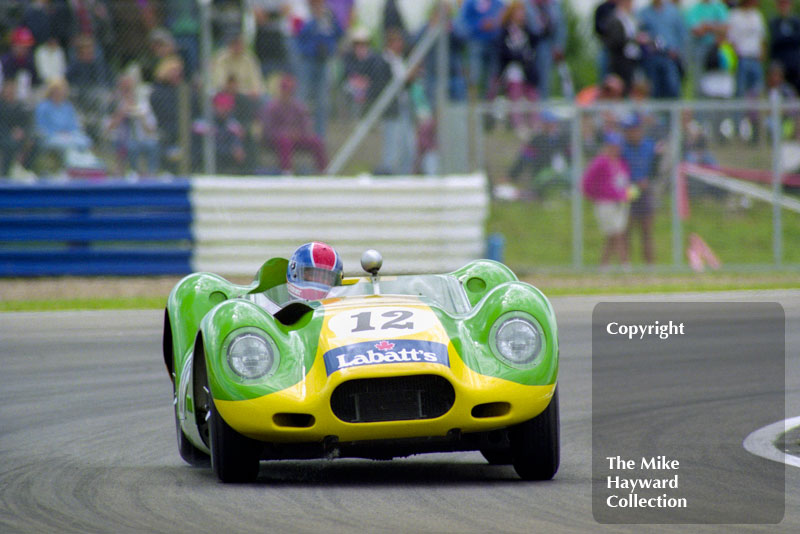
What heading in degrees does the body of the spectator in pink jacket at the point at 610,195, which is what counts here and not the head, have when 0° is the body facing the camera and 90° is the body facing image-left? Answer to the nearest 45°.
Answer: approximately 315°

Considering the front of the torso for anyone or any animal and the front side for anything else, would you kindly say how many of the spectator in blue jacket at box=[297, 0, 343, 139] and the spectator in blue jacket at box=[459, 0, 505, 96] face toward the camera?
2

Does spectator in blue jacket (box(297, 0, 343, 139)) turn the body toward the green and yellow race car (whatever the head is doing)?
yes

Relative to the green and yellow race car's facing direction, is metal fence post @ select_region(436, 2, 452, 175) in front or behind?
behind

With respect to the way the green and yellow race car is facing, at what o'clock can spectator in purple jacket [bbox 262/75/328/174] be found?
The spectator in purple jacket is roughly at 6 o'clock from the green and yellow race car.

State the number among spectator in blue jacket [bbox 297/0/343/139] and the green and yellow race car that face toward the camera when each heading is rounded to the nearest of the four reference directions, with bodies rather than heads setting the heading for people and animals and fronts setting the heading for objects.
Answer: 2
